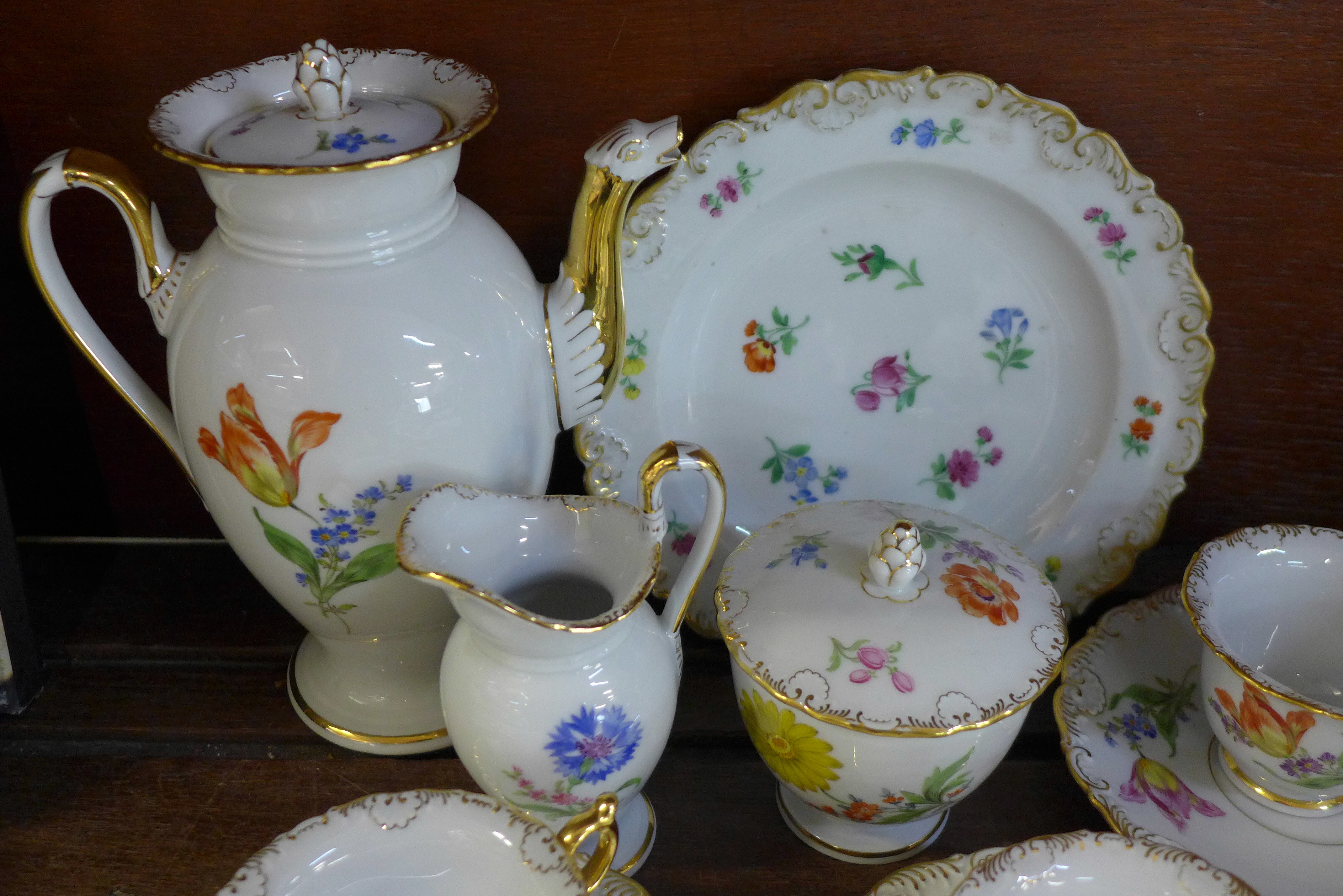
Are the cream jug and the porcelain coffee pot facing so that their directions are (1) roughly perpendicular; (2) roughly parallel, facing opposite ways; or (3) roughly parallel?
roughly parallel, facing opposite ways

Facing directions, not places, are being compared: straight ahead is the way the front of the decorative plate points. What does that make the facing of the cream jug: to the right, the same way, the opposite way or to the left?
to the right

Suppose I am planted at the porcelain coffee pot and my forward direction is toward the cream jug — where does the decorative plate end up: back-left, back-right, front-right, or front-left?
front-left

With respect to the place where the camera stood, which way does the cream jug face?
facing to the left of the viewer

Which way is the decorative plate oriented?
toward the camera

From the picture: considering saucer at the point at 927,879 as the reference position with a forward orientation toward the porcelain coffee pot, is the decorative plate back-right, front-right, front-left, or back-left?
front-right

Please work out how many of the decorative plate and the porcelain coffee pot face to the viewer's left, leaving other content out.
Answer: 0

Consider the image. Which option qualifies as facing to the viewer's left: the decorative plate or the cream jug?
the cream jug

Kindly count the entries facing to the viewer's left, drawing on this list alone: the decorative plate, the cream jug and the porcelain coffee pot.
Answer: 1

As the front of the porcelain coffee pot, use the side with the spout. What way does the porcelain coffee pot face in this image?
to the viewer's right
